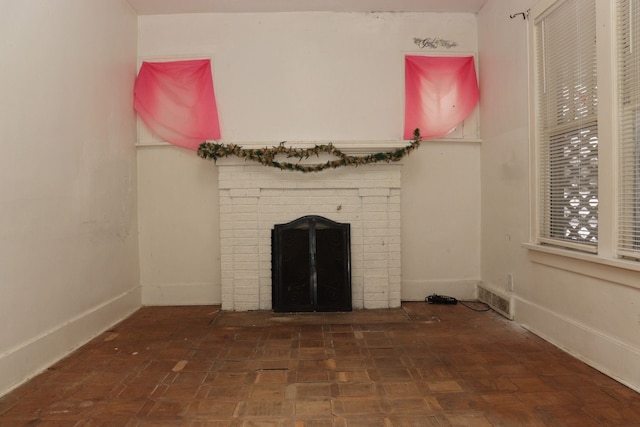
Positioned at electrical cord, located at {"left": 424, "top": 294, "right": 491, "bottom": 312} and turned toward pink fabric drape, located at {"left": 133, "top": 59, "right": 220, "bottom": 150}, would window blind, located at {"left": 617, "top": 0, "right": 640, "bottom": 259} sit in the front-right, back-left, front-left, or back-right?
back-left

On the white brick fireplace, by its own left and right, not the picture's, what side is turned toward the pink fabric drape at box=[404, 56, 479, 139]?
left

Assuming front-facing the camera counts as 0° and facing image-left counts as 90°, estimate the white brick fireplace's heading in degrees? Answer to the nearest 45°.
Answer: approximately 0°

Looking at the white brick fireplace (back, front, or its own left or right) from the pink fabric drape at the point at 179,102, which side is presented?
right

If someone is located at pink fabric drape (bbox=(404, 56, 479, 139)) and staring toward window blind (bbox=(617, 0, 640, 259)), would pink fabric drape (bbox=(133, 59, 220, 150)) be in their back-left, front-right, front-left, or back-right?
back-right

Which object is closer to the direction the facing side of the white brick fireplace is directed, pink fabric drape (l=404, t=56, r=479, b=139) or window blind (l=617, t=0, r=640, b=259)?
the window blind

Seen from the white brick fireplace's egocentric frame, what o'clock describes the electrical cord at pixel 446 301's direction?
The electrical cord is roughly at 9 o'clock from the white brick fireplace.

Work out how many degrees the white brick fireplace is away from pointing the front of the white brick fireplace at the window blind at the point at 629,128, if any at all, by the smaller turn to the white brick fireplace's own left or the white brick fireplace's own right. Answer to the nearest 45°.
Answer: approximately 45° to the white brick fireplace's own left
